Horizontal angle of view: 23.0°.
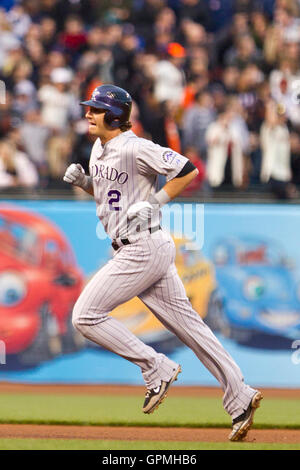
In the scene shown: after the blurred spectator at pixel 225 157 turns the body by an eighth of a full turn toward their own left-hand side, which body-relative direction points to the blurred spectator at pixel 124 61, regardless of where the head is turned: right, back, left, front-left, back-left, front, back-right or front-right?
back

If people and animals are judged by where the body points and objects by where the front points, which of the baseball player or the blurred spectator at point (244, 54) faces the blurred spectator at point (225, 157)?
the blurred spectator at point (244, 54)

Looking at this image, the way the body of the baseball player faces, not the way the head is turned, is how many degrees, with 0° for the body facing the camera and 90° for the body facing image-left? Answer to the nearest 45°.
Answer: approximately 45°

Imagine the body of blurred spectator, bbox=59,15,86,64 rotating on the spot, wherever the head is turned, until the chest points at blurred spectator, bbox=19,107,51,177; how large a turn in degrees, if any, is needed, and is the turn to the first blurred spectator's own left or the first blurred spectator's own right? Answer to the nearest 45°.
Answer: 0° — they already face them

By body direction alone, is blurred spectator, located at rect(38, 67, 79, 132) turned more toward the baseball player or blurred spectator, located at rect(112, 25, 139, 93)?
the baseball player

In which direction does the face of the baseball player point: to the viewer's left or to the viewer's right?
to the viewer's left

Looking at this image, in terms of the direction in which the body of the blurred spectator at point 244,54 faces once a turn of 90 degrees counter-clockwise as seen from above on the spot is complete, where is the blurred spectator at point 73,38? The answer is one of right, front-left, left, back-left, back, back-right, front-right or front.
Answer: back

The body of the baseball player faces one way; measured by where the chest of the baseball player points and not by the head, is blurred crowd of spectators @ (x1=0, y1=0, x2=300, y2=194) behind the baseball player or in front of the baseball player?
behind

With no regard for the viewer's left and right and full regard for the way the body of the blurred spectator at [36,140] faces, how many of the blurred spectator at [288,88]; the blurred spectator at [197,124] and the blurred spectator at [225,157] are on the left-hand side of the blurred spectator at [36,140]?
3

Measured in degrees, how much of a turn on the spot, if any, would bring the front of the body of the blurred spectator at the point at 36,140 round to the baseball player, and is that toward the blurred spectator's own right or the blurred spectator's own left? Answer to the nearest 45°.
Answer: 0° — they already face them
